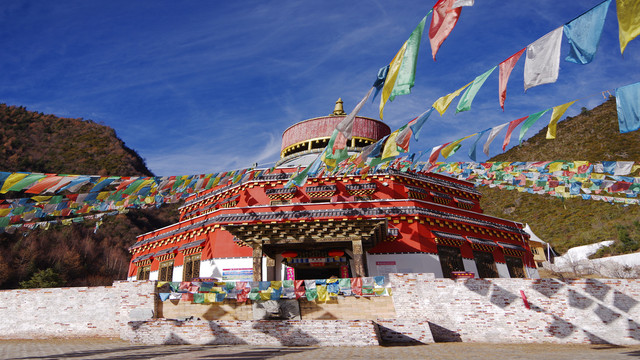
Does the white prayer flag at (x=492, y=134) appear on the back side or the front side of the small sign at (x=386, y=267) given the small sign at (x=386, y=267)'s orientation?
on the front side

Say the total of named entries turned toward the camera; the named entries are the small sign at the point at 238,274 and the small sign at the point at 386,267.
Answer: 2

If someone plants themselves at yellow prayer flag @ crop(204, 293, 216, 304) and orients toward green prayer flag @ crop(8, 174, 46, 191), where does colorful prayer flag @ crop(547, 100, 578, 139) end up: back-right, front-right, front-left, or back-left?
back-left

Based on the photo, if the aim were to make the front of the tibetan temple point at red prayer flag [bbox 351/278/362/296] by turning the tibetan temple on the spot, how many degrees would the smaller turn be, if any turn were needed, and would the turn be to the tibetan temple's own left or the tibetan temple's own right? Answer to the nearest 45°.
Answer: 0° — it already faces it

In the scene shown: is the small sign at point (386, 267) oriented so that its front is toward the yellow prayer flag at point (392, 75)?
yes

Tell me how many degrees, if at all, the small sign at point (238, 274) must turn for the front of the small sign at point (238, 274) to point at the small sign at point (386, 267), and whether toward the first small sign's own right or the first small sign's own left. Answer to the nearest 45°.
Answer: approximately 90° to the first small sign's own left

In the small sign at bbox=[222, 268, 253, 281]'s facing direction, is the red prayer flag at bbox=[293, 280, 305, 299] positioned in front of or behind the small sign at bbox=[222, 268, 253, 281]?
in front

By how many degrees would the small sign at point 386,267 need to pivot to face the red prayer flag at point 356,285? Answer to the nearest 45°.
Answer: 0° — it already faces it

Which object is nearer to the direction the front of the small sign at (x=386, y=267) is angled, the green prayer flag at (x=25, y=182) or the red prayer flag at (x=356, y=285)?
the red prayer flag

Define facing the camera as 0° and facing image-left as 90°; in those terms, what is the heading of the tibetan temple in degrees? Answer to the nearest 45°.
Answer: approximately 0°

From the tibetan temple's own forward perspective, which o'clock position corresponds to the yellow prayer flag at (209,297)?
The yellow prayer flag is roughly at 1 o'clock from the tibetan temple.

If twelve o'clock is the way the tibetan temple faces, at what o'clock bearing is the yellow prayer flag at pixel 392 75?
The yellow prayer flag is roughly at 12 o'clock from the tibetan temple.
